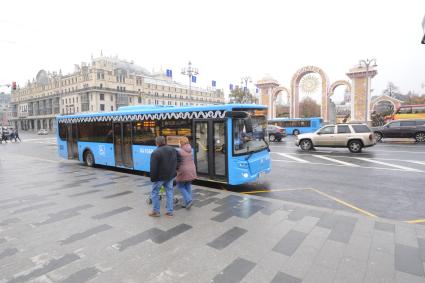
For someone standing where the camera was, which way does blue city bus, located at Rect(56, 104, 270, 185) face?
facing the viewer and to the right of the viewer

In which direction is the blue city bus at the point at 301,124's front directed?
to the viewer's left

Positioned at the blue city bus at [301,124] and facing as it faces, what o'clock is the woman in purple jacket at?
The woman in purple jacket is roughly at 9 o'clock from the blue city bus.

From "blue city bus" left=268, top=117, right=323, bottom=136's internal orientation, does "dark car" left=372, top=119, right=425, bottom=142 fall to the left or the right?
on its left

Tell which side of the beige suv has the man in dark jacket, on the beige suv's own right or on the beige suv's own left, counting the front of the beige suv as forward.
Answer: on the beige suv's own left

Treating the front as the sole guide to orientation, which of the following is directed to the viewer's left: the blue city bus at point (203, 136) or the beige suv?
the beige suv

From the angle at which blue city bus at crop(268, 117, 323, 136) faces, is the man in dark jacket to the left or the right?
on its left

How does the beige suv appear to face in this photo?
to the viewer's left

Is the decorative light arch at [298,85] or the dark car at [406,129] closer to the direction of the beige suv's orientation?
the decorative light arch

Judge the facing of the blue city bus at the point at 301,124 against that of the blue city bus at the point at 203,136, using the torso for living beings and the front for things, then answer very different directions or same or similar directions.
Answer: very different directions

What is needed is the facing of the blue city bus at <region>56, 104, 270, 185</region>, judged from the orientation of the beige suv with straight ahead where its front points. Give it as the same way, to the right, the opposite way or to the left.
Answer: the opposite way

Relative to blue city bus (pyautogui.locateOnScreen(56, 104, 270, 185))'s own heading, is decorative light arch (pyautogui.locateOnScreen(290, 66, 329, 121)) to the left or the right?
on its left
